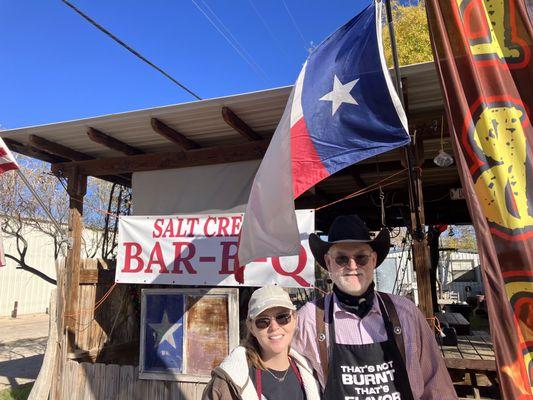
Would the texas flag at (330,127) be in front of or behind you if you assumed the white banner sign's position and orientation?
in front

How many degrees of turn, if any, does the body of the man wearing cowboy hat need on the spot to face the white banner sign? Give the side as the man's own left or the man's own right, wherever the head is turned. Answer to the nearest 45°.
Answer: approximately 135° to the man's own right

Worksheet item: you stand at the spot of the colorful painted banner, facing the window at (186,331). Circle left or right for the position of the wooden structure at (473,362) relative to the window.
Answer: right

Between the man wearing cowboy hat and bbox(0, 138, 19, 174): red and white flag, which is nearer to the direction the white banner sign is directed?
the man wearing cowboy hat

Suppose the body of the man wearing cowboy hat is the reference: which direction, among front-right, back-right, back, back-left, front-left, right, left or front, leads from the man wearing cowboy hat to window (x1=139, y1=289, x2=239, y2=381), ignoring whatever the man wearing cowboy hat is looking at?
back-right

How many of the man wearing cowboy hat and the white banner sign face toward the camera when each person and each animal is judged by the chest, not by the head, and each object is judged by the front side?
2

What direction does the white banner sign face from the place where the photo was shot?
facing the viewer

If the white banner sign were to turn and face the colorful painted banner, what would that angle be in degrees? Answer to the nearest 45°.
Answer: approximately 45° to its left

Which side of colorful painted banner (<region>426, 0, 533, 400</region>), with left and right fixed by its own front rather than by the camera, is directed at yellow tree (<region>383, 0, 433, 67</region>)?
back

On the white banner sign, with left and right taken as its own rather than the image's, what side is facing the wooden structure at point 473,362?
left

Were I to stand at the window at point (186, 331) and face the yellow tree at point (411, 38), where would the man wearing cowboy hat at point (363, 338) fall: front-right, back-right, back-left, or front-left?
back-right

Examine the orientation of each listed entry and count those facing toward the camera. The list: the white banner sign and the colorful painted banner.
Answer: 2

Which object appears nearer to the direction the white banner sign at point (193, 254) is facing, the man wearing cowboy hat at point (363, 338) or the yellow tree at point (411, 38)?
the man wearing cowboy hat
